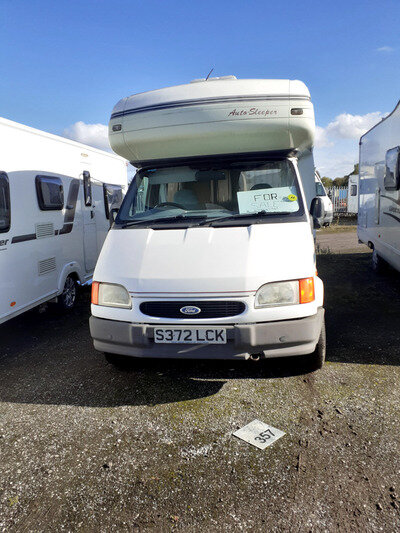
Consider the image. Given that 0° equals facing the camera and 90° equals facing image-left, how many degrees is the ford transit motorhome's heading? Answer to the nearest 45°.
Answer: approximately 0°

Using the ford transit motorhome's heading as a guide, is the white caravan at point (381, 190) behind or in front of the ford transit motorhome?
behind

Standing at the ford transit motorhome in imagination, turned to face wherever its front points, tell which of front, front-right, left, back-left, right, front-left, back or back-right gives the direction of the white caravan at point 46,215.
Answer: back-right

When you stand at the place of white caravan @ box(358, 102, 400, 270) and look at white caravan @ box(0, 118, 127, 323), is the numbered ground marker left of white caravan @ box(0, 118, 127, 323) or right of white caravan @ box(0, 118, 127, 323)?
left
